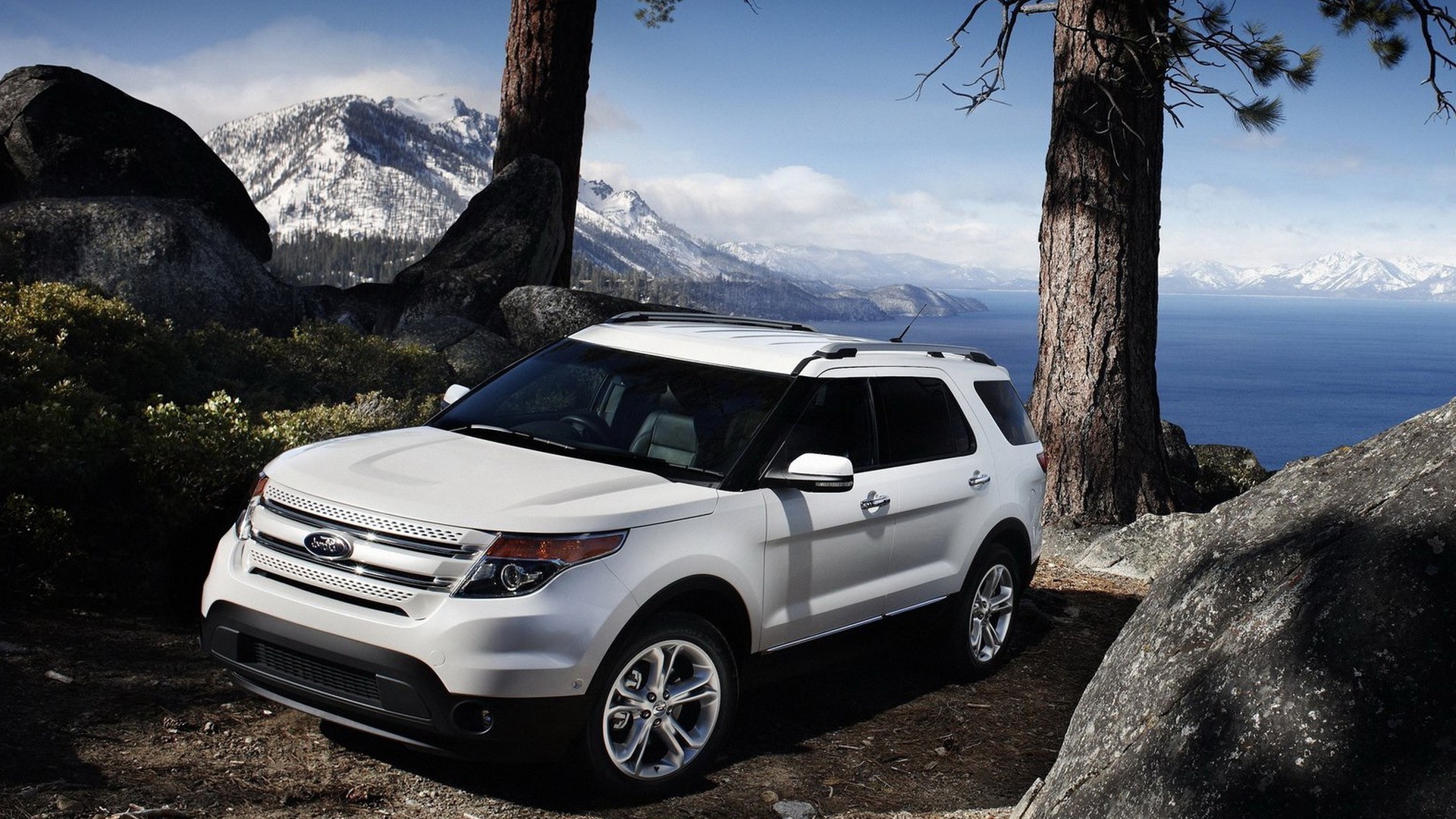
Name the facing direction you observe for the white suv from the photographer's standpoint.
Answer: facing the viewer and to the left of the viewer

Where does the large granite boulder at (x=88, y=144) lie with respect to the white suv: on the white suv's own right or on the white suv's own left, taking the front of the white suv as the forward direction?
on the white suv's own right

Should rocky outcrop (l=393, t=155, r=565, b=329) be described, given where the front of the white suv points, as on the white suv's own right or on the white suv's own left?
on the white suv's own right

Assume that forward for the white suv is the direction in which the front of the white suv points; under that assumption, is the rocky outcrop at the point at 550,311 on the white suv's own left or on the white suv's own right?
on the white suv's own right

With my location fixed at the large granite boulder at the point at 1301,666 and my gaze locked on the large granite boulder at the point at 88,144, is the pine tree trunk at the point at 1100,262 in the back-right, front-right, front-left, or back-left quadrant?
front-right

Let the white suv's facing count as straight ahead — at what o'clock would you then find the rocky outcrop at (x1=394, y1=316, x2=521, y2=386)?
The rocky outcrop is roughly at 4 o'clock from the white suv.

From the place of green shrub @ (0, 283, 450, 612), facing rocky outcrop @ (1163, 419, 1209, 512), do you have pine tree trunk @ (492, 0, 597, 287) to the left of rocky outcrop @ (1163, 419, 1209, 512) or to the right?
left

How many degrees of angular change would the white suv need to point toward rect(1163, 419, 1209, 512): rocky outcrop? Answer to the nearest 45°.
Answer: approximately 180°

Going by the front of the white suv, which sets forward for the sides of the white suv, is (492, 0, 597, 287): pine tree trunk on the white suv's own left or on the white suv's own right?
on the white suv's own right

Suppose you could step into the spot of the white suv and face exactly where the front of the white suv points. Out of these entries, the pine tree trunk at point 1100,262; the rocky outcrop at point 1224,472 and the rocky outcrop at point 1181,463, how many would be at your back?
3

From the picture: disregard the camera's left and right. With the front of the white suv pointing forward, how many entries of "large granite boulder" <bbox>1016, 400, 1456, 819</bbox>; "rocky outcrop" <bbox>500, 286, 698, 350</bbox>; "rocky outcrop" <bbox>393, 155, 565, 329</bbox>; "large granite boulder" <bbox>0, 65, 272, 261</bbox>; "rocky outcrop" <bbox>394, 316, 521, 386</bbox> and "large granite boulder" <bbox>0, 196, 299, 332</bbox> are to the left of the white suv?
1

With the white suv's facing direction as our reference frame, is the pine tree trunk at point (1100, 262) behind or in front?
behind

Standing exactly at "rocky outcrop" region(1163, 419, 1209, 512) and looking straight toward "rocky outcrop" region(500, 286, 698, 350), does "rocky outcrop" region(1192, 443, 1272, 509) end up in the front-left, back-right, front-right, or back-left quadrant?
back-right

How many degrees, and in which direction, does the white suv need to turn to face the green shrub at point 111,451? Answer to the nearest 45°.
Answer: approximately 90° to its right

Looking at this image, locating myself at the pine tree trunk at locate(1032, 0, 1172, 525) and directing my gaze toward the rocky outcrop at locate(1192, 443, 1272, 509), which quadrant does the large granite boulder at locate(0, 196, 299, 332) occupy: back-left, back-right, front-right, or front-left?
back-left

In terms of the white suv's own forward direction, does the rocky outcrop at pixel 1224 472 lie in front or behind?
behind
